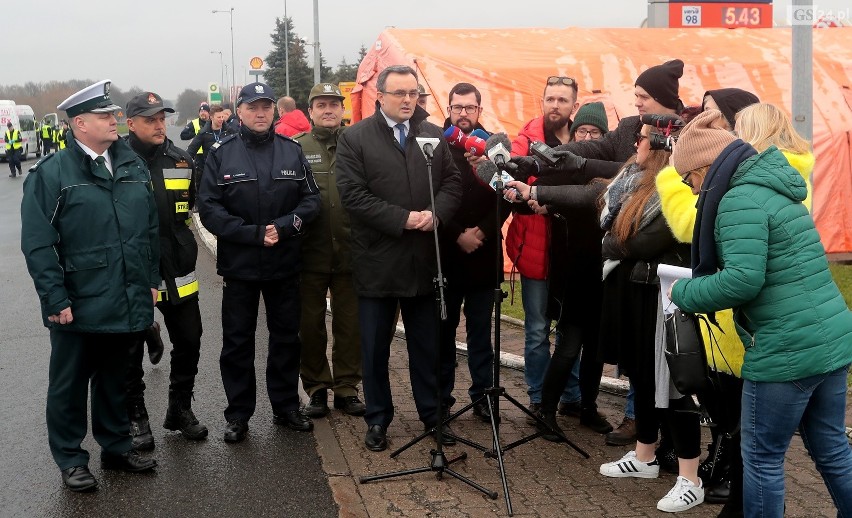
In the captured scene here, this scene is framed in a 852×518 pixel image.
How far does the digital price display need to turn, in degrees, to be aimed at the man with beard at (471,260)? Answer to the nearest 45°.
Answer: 0° — it already faces them

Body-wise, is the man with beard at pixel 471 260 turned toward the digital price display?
no

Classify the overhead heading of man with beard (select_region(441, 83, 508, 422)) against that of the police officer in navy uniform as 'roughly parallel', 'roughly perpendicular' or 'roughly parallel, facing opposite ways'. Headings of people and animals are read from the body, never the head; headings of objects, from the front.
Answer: roughly parallel

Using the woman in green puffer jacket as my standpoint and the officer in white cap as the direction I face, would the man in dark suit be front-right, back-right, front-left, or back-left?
front-right

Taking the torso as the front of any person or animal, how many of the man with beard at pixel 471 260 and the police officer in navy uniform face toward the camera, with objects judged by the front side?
2

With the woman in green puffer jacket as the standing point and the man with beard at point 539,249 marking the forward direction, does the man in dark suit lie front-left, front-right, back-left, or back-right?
front-left

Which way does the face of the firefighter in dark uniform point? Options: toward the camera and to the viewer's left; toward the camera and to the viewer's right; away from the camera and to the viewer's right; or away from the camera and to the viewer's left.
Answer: toward the camera and to the viewer's right

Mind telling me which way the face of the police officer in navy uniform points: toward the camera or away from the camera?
toward the camera

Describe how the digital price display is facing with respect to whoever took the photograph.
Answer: facing the viewer

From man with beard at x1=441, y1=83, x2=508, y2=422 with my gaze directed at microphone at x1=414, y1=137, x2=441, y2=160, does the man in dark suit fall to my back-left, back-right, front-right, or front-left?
front-right

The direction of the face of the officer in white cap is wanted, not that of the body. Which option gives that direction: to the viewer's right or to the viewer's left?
to the viewer's right

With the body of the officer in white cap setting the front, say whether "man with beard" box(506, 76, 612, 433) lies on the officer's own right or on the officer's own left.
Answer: on the officer's own left

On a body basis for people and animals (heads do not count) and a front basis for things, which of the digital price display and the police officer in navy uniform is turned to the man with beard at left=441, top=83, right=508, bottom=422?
the digital price display

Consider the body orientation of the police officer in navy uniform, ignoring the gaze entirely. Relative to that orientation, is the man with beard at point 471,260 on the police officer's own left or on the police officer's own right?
on the police officer's own left

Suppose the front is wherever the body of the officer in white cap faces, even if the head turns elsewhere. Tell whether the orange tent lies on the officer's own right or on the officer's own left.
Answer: on the officer's own left
